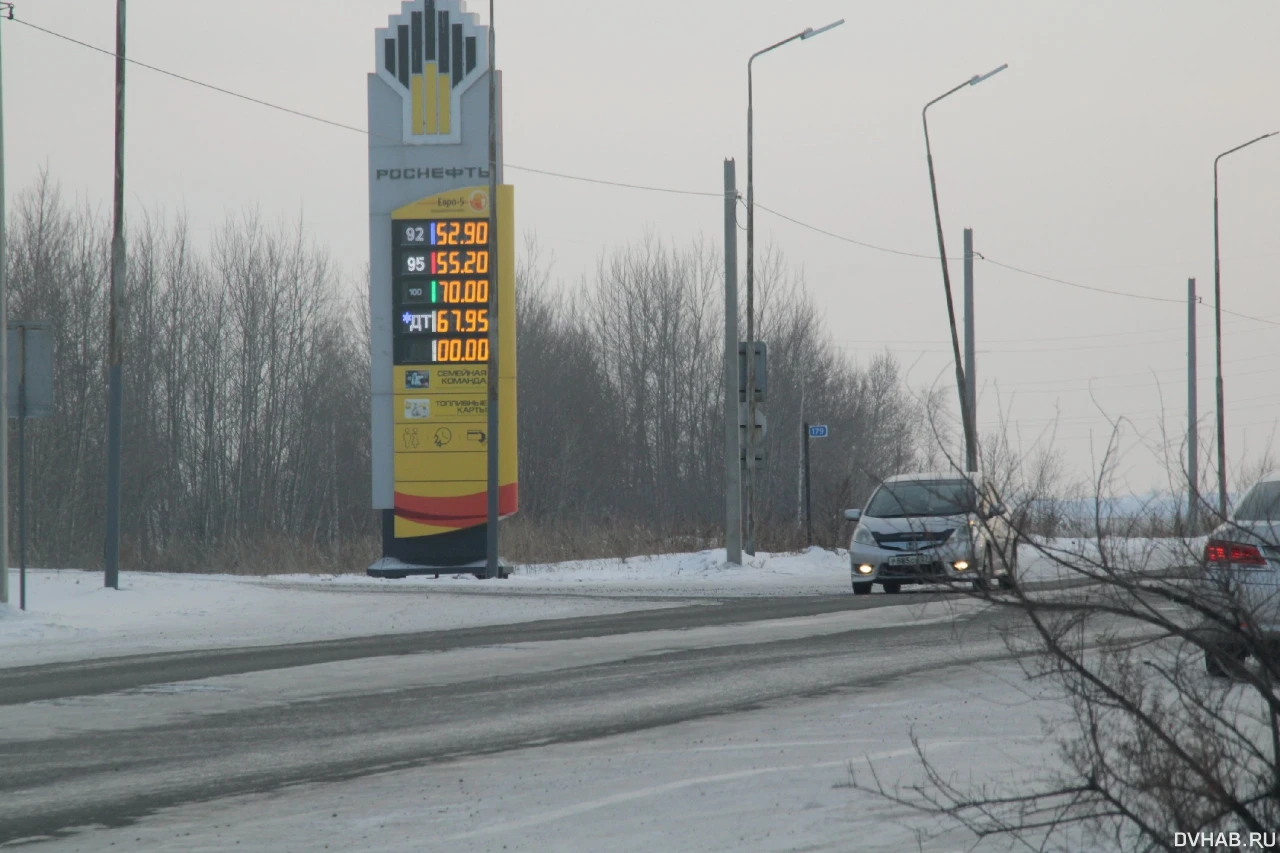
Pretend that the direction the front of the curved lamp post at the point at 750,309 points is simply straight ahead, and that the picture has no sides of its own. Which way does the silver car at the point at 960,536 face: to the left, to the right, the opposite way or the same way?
to the right

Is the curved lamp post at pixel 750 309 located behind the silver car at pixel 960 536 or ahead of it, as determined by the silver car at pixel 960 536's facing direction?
behind

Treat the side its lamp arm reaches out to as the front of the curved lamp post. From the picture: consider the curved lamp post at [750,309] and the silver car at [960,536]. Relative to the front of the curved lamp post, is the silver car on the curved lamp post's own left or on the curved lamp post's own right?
on the curved lamp post's own right

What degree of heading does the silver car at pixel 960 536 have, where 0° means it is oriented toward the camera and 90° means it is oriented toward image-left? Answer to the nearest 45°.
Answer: approximately 0°

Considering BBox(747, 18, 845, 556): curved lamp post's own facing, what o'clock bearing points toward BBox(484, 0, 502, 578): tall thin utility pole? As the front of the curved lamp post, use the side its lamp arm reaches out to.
The tall thin utility pole is roughly at 5 o'clock from the curved lamp post.

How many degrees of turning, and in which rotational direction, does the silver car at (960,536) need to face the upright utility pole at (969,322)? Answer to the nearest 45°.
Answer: approximately 180°

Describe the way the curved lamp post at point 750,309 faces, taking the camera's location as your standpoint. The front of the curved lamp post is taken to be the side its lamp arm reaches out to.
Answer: facing to the right of the viewer

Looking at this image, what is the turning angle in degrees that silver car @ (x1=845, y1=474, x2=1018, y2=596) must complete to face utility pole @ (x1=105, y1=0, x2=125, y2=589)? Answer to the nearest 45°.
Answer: approximately 135° to its right

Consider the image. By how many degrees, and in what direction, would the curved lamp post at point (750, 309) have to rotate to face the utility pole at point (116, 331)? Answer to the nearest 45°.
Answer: approximately 135° to its right

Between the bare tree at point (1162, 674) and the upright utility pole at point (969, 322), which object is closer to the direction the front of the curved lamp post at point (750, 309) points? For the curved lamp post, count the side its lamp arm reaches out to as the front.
the upright utility pole

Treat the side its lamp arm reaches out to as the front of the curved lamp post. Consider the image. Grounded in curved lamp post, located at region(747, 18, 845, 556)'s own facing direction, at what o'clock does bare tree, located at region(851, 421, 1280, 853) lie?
The bare tree is roughly at 3 o'clock from the curved lamp post.
